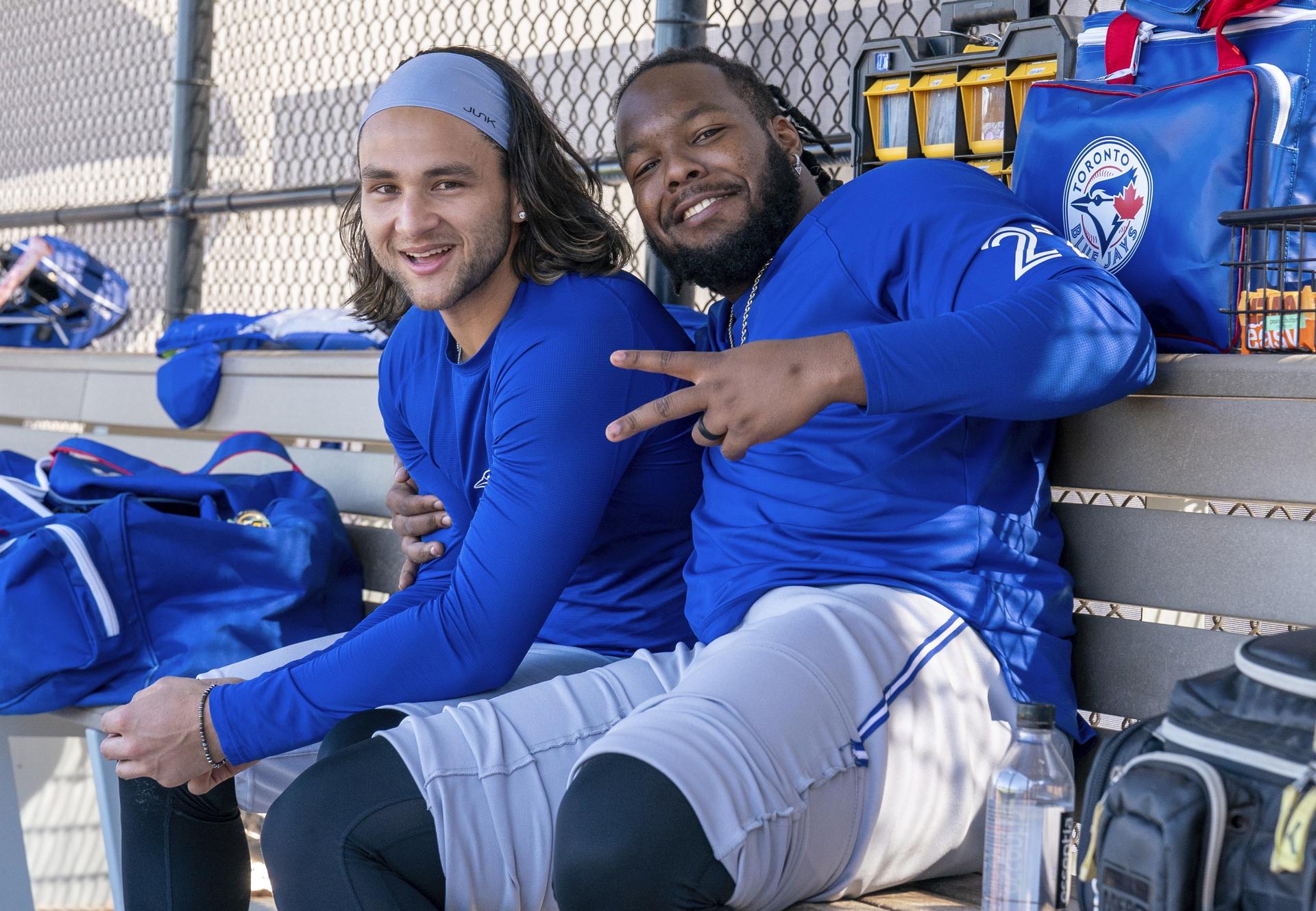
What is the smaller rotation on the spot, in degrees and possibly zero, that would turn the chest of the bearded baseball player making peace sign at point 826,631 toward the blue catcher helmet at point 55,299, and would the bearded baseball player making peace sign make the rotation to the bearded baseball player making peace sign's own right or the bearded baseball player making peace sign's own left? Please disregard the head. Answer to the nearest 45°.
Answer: approximately 90° to the bearded baseball player's own right

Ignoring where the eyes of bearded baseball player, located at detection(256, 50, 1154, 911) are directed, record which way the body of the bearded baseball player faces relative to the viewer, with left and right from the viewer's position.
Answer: facing the viewer and to the left of the viewer

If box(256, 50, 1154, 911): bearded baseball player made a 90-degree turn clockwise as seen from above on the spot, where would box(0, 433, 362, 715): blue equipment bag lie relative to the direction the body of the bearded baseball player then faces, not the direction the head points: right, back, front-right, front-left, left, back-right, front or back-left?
front

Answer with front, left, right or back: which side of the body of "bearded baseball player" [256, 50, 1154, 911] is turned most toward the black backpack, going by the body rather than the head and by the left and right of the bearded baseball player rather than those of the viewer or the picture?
left

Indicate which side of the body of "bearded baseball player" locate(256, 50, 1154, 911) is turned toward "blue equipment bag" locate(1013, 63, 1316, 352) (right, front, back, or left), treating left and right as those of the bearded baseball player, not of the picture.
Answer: back

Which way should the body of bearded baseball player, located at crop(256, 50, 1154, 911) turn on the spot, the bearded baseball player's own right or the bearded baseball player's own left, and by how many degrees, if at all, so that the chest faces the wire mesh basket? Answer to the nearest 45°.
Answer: approximately 135° to the bearded baseball player's own left
